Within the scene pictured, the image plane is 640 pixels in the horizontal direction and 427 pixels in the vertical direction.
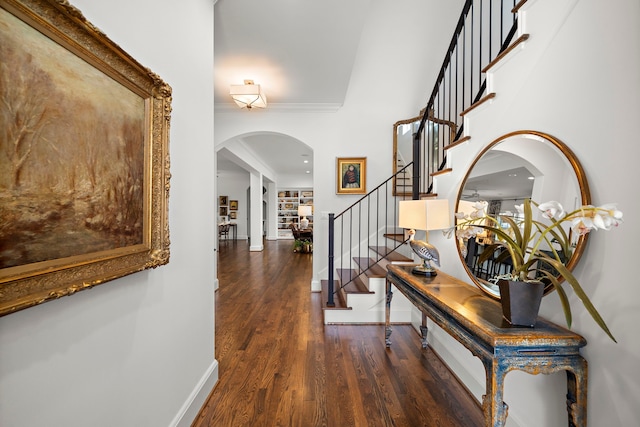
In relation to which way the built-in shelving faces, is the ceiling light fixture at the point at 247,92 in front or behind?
in front

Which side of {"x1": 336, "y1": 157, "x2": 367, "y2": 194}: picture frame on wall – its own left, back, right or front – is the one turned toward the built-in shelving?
back

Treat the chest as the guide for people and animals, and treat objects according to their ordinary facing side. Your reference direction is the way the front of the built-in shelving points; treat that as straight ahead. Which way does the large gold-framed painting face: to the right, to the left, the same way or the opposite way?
to the left

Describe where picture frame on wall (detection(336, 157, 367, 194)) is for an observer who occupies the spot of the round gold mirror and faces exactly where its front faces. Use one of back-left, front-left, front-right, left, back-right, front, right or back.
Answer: right

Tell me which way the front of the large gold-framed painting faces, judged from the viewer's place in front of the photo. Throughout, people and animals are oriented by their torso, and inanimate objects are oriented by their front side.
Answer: facing the viewer and to the right of the viewer

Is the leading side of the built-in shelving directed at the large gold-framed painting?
yes

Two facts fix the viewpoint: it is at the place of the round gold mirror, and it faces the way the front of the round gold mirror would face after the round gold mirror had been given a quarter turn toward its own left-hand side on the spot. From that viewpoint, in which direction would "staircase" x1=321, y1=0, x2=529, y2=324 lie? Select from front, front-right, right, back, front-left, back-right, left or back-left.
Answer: back

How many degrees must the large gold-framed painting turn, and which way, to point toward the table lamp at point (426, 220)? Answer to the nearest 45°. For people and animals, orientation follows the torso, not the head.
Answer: approximately 45° to its left

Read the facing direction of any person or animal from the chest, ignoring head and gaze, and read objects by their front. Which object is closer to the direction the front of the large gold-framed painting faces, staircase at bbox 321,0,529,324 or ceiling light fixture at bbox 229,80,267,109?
the staircase

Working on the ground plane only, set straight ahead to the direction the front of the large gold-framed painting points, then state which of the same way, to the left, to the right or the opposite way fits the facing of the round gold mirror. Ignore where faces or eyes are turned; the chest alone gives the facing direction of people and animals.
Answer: the opposite way

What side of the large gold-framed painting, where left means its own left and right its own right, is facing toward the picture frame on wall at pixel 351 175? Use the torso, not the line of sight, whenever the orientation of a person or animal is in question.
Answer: left

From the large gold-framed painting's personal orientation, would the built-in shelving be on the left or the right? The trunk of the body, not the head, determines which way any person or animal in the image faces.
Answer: on its left

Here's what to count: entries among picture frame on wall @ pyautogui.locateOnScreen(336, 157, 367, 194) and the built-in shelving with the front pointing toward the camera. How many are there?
2

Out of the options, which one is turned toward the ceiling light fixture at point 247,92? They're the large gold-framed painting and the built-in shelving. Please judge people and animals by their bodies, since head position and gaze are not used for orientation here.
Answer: the built-in shelving

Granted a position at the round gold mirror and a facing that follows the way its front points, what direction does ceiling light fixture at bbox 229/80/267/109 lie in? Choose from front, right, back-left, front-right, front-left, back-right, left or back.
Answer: front-right
